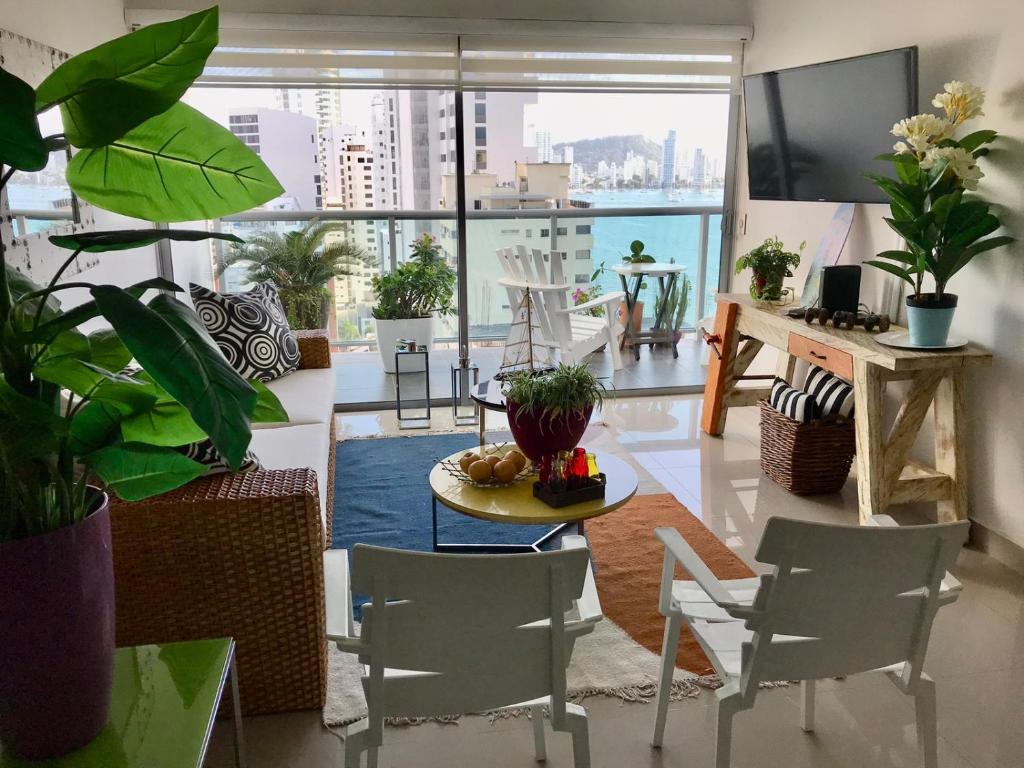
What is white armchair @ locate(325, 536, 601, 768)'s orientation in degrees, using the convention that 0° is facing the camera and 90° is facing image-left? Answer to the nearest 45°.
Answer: approximately 180°

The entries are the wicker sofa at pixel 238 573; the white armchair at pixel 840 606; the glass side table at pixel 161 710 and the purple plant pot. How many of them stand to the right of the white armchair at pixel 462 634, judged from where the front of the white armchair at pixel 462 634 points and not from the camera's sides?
1

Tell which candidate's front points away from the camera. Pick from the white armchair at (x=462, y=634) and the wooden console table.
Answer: the white armchair

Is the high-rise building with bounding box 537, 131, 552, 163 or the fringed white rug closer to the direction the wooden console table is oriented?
the fringed white rug

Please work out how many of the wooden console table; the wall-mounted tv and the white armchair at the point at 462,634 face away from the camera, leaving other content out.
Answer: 1

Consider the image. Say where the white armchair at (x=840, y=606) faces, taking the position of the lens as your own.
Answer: facing away from the viewer and to the left of the viewer

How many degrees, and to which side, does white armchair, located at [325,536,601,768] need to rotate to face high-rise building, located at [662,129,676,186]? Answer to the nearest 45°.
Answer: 0° — it already faces it

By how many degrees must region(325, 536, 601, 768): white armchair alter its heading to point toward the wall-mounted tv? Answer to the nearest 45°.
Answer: approximately 45° to its right

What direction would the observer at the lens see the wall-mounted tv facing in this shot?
facing the viewer and to the left of the viewer

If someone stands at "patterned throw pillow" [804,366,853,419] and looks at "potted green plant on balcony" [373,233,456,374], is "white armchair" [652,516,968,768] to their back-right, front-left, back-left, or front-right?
back-left

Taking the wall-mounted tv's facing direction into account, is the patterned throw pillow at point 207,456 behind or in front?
in front

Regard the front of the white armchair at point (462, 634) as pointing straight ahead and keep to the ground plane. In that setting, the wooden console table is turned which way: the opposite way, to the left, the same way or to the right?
to the left

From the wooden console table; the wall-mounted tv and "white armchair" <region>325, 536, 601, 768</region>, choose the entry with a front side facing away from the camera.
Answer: the white armchair

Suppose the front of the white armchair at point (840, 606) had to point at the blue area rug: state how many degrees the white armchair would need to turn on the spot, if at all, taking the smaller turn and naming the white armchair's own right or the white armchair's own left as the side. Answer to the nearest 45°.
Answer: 0° — it already faces it

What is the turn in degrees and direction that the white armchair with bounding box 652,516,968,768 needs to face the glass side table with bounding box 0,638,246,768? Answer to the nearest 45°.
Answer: approximately 90° to its left

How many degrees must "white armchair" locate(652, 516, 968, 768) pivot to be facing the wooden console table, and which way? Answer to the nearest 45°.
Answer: approximately 45° to its right

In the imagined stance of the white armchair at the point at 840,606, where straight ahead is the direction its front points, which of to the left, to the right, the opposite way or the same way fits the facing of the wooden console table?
to the left
